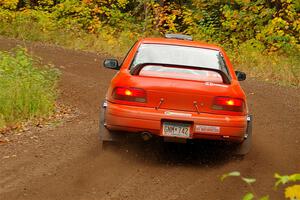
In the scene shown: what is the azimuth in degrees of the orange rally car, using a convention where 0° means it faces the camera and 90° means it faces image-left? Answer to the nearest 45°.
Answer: approximately 180°
